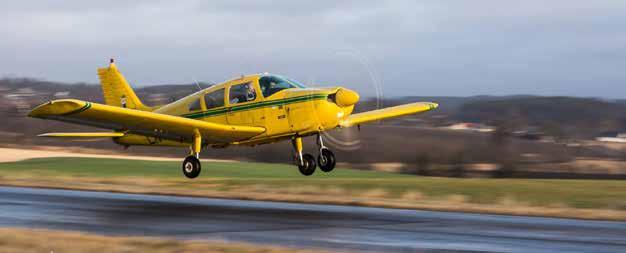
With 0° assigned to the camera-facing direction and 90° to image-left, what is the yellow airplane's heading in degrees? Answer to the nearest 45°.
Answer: approximately 315°
